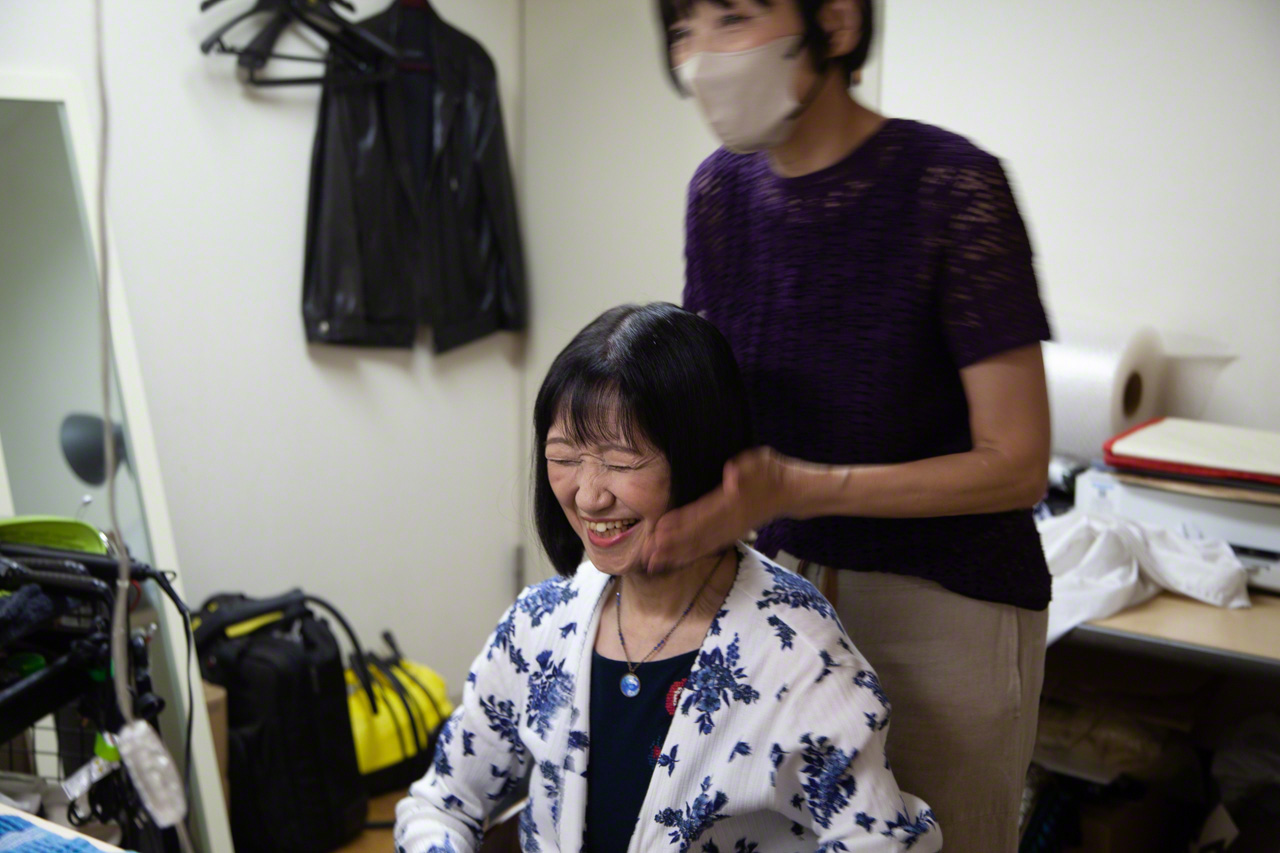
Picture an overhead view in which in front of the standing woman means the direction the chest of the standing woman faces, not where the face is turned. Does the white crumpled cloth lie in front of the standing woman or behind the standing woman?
behind

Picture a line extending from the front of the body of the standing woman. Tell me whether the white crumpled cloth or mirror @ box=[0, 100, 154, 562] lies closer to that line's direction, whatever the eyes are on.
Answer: the mirror

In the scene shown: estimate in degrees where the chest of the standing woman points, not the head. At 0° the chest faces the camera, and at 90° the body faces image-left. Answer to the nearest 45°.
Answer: approximately 45°

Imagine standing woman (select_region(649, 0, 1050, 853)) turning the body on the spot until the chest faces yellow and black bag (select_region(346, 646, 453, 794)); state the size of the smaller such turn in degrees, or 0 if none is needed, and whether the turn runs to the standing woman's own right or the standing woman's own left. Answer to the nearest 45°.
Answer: approximately 90° to the standing woman's own right

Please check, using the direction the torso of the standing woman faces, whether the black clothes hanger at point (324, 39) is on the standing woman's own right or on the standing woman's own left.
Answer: on the standing woman's own right

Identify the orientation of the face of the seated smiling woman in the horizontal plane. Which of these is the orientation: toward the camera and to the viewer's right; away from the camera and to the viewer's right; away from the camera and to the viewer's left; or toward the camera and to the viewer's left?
toward the camera and to the viewer's left

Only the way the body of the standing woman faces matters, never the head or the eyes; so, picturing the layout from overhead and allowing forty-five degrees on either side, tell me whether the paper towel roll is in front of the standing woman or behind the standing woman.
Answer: behind

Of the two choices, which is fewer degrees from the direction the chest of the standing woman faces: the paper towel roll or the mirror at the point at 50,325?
the mirror

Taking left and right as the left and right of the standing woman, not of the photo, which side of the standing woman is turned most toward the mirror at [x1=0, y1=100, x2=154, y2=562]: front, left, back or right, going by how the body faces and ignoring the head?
right
